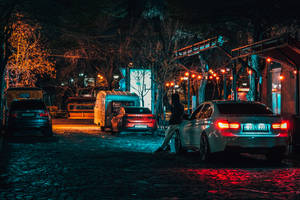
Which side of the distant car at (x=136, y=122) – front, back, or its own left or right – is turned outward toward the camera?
back

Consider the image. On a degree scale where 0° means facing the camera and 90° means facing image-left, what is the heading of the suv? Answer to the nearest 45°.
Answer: approximately 180°

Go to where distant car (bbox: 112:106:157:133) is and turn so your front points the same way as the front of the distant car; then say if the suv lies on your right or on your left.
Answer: on your left

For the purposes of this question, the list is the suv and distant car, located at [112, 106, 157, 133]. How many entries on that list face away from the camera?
2

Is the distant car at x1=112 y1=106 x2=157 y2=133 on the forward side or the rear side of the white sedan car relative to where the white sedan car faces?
on the forward side

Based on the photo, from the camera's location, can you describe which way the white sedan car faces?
facing away from the viewer and to the left of the viewer

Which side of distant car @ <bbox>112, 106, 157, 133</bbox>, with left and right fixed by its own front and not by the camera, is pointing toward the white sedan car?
back

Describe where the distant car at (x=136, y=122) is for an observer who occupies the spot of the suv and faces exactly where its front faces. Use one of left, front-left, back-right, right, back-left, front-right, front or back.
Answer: right
